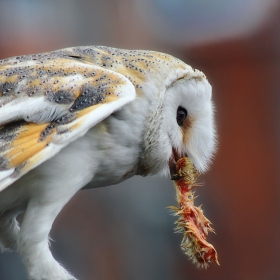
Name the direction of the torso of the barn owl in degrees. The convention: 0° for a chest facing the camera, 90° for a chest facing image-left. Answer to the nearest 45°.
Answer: approximately 270°
